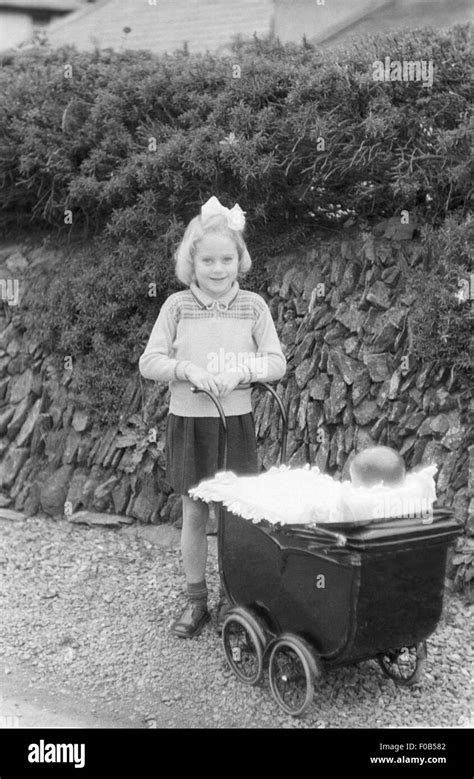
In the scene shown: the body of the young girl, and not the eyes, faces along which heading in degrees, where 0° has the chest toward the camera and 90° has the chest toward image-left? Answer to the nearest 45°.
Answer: approximately 0°

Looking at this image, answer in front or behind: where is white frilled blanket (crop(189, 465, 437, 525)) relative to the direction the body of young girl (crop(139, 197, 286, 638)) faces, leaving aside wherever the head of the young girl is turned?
in front

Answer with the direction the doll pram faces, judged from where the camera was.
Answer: facing the viewer and to the right of the viewer

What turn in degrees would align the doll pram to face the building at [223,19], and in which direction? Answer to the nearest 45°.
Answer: approximately 135° to its left

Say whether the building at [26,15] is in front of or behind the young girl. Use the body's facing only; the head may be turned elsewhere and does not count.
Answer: behind

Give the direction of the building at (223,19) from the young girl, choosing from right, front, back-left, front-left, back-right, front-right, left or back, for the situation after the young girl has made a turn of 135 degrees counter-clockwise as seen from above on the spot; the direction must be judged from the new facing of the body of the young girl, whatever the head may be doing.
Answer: front-left
